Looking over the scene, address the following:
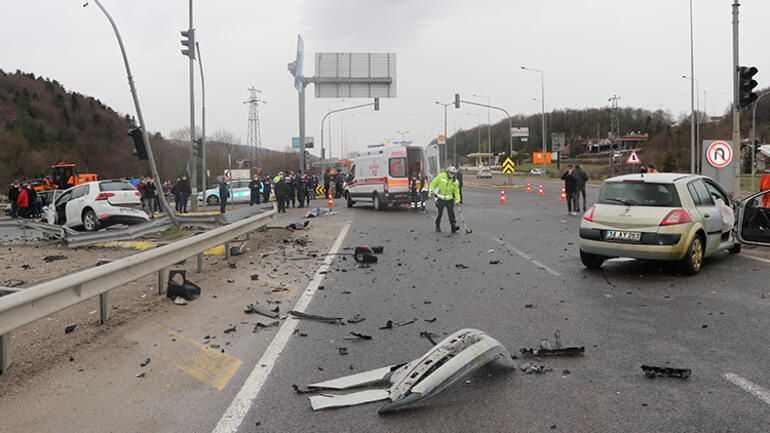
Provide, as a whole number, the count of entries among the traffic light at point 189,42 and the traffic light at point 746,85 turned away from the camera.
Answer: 0

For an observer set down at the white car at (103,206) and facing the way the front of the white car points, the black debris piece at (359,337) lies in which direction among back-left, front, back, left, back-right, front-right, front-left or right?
back-left

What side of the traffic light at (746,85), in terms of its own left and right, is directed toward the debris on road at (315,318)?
right

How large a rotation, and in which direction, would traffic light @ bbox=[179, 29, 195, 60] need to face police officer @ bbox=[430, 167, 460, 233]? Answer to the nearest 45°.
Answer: approximately 135° to its left

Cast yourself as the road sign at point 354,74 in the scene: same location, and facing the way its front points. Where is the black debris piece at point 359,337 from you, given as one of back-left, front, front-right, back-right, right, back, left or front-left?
back

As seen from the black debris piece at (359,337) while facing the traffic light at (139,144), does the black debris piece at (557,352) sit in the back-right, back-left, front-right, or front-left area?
back-right

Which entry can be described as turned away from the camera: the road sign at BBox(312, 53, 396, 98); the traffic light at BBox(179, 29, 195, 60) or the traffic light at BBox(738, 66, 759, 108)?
the road sign

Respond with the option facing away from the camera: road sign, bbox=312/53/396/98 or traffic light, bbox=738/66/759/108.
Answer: the road sign
